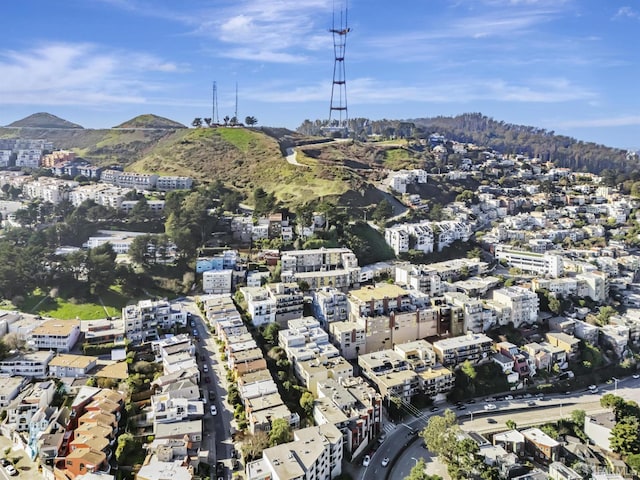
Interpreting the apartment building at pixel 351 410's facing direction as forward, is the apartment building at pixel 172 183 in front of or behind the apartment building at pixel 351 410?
behind

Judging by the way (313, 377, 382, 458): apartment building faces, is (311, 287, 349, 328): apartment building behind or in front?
behind

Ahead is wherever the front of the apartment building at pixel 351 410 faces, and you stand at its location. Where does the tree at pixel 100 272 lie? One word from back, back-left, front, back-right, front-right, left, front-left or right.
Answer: back

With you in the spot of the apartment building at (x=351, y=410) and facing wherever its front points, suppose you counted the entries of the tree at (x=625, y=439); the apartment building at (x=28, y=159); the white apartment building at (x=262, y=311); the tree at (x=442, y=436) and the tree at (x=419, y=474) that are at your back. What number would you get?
2

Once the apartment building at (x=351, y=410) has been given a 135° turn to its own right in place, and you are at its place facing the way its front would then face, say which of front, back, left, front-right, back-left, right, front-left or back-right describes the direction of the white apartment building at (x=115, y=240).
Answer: front-right

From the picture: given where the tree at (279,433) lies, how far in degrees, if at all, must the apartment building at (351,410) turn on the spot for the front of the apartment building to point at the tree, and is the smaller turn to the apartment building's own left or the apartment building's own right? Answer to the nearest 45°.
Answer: approximately 90° to the apartment building's own right

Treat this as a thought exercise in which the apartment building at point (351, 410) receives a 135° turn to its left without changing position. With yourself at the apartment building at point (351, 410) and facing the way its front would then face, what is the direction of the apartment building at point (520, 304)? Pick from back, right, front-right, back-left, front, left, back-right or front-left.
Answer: front-right

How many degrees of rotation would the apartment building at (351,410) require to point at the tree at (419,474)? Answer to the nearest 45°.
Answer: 0° — it already faces it

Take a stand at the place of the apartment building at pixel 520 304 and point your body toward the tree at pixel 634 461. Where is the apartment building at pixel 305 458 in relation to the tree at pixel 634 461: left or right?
right

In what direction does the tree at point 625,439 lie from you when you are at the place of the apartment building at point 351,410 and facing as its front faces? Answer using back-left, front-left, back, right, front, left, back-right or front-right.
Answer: front-left

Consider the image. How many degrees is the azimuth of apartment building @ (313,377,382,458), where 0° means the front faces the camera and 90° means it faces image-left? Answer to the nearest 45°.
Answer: approximately 315°

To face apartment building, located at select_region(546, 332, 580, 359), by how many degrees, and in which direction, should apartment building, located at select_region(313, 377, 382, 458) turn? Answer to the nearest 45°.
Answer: approximately 90° to its left

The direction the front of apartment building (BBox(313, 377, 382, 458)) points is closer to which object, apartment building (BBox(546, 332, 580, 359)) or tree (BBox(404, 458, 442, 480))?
the tree

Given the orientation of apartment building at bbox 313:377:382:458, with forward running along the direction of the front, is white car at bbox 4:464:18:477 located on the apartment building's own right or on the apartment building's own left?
on the apartment building's own right

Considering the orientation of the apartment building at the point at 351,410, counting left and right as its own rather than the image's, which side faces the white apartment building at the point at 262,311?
back
